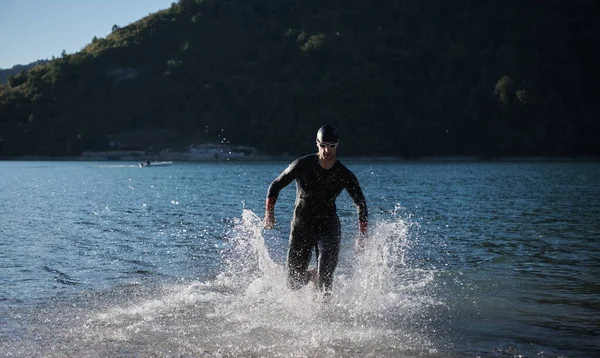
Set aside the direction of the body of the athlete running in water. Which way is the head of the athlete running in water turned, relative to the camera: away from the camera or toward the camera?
toward the camera

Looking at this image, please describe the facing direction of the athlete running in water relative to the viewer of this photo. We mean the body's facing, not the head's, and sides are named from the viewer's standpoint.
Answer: facing the viewer
